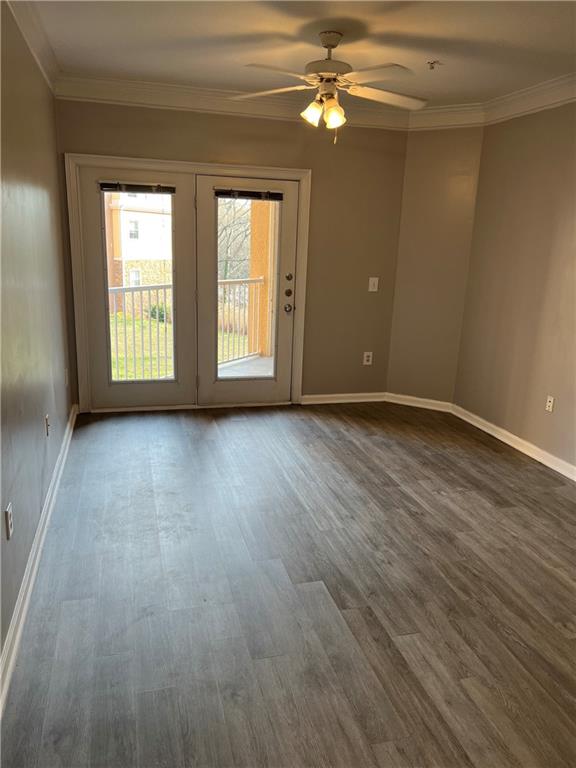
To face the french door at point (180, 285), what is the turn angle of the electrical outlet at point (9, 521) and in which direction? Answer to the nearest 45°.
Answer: approximately 45° to its left

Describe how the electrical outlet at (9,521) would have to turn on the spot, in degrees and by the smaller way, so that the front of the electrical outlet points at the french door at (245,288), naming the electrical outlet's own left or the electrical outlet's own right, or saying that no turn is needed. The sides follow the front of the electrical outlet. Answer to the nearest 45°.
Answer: approximately 45° to the electrical outlet's own left

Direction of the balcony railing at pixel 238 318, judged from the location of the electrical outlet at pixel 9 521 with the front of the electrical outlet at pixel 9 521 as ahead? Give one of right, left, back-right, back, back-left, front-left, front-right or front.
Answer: front-left

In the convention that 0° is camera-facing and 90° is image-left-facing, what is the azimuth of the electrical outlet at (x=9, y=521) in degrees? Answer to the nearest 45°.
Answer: approximately 270°

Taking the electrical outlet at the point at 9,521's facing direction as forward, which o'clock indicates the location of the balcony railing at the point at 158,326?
The balcony railing is roughly at 10 o'clock from the electrical outlet.
